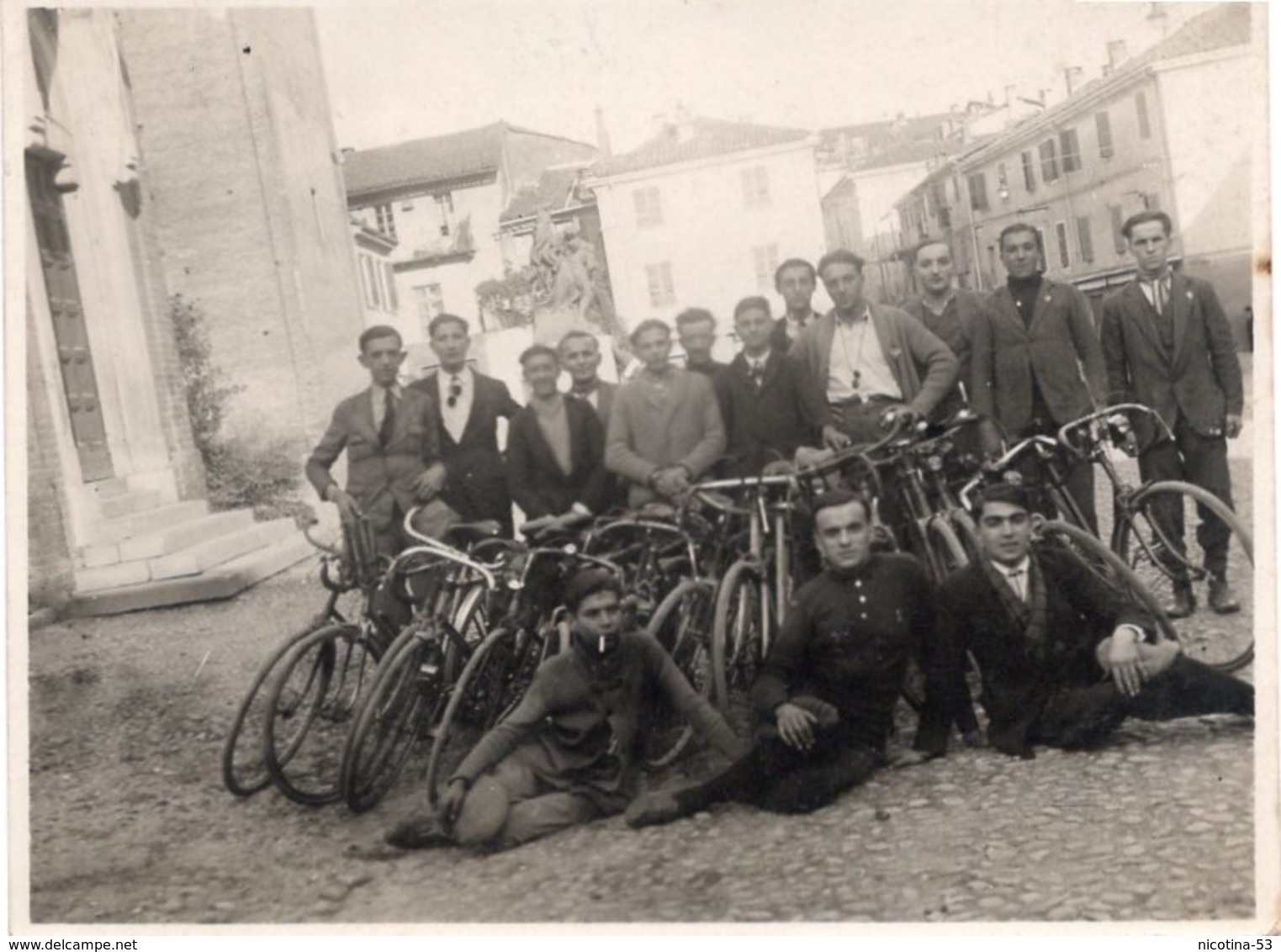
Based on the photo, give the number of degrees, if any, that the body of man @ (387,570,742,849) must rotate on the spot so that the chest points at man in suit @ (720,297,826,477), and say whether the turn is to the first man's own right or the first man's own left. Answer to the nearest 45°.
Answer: approximately 135° to the first man's own left

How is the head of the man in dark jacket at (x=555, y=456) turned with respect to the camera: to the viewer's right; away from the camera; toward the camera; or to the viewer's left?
toward the camera

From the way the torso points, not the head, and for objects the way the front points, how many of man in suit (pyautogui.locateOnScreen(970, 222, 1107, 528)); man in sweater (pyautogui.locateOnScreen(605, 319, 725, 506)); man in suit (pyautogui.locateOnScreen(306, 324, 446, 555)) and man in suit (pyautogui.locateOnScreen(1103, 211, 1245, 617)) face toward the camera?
4

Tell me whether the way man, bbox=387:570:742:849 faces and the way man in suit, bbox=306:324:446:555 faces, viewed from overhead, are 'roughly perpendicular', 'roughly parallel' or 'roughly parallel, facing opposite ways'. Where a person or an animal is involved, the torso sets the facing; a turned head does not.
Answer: roughly parallel

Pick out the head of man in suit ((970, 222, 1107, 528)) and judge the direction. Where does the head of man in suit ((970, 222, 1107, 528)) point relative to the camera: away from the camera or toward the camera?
toward the camera

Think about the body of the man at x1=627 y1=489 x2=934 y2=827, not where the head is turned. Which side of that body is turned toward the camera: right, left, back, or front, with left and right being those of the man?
front

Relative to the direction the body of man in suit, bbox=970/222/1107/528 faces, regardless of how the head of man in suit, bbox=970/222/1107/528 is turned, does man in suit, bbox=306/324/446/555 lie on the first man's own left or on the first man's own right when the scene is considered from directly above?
on the first man's own right

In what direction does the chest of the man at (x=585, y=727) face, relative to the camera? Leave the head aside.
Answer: toward the camera

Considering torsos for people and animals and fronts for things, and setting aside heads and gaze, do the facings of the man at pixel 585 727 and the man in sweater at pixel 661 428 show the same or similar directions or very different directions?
same or similar directions

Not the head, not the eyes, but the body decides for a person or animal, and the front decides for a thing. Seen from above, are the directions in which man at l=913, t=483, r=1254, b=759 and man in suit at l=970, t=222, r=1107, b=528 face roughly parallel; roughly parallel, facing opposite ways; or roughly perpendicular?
roughly parallel

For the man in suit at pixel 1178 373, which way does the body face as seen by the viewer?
toward the camera

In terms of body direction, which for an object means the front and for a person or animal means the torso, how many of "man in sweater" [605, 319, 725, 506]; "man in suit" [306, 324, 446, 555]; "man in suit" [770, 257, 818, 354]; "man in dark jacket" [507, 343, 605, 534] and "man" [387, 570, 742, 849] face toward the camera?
5

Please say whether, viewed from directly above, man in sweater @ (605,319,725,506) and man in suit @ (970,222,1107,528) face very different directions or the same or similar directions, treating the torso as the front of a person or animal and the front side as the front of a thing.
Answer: same or similar directions

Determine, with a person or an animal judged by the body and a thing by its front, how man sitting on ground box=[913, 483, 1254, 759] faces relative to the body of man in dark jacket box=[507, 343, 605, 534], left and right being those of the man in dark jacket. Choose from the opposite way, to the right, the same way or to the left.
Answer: the same way
